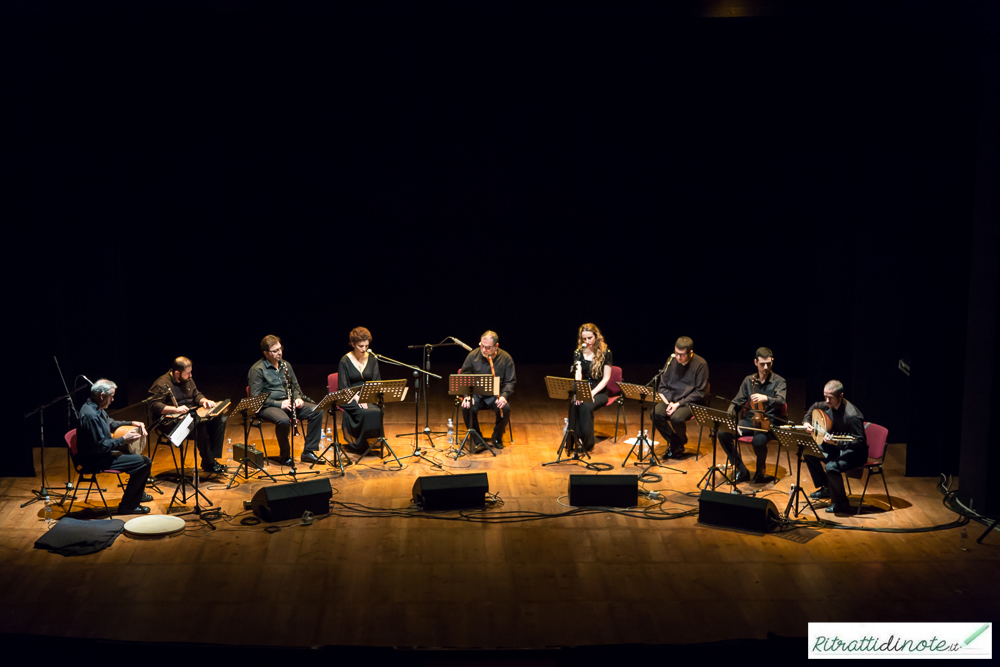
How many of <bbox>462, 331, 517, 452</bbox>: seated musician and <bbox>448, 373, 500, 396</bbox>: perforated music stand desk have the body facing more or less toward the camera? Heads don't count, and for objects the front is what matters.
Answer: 1

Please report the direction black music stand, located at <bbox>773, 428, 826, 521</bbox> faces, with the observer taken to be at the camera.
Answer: facing away from the viewer and to the right of the viewer

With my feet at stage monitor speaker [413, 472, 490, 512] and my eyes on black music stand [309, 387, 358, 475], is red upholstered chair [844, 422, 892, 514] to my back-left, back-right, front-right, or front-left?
back-right

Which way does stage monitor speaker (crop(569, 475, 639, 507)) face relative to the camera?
away from the camera

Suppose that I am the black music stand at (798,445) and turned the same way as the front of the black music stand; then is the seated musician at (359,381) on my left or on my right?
on my left

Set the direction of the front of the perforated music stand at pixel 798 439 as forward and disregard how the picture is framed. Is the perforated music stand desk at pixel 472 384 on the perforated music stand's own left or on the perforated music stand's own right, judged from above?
on the perforated music stand's own left

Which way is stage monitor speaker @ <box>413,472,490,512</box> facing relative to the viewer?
away from the camera

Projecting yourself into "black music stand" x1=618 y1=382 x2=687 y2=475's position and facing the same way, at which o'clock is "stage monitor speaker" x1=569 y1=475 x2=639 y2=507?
The stage monitor speaker is roughly at 5 o'clock from the black music stand.

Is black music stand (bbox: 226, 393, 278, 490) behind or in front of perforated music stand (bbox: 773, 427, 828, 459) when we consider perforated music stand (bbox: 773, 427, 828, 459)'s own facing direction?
behind

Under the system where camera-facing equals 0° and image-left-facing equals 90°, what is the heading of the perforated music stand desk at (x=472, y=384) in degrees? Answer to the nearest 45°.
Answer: approximately 180°
